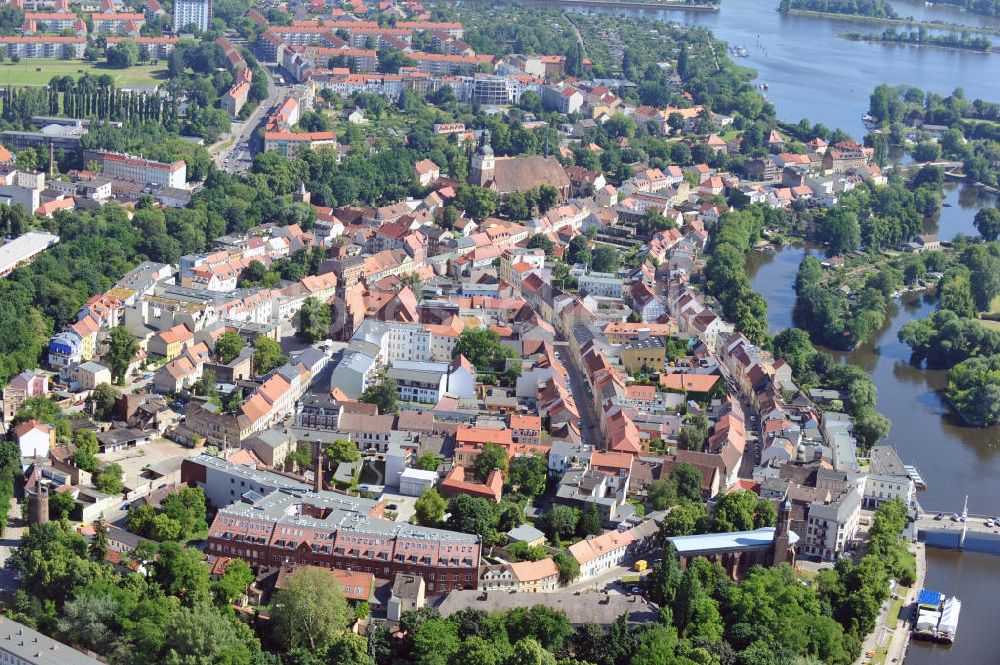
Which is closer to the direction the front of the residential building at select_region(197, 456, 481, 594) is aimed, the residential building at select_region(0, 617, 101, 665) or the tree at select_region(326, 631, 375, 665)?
the tree

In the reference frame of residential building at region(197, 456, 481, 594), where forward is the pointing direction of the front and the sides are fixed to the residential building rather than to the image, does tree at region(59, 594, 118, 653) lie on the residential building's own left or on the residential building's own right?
on the residential building's own right

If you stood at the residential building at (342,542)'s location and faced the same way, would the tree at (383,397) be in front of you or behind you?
behind

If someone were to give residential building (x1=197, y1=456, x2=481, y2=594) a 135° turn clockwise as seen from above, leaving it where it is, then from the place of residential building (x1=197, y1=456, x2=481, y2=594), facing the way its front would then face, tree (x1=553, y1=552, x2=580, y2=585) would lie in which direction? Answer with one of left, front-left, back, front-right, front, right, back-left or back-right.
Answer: back-right

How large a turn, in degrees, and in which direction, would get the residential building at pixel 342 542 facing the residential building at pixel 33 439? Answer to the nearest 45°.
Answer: approximately 135° to its right

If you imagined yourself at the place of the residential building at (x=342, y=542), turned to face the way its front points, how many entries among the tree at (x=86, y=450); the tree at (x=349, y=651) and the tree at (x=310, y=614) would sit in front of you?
2

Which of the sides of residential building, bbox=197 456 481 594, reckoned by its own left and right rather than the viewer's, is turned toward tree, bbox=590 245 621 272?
back

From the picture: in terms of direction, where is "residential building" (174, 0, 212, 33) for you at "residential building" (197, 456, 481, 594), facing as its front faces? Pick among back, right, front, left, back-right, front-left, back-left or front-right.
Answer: back

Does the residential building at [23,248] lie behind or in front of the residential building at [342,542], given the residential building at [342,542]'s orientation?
behind

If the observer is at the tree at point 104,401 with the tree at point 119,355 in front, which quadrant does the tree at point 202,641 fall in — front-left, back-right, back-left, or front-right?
back-right

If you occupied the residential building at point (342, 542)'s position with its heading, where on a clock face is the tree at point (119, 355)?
The tree is roughly at 5 o'clock from the residential building.

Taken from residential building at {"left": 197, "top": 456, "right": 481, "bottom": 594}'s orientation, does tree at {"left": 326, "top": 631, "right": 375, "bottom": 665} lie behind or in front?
in front

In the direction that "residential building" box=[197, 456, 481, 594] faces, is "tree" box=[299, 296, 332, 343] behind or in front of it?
behind

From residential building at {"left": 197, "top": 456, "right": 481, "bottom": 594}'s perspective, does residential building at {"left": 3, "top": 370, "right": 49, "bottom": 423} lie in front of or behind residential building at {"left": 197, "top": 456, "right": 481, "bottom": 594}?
behind

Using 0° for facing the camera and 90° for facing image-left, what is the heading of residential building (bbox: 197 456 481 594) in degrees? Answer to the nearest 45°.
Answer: approximately 0°

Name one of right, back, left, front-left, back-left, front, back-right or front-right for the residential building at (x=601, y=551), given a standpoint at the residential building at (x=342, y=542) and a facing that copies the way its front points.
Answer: left
